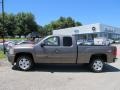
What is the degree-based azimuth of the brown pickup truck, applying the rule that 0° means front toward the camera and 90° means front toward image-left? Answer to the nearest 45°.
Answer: approximately 90°
